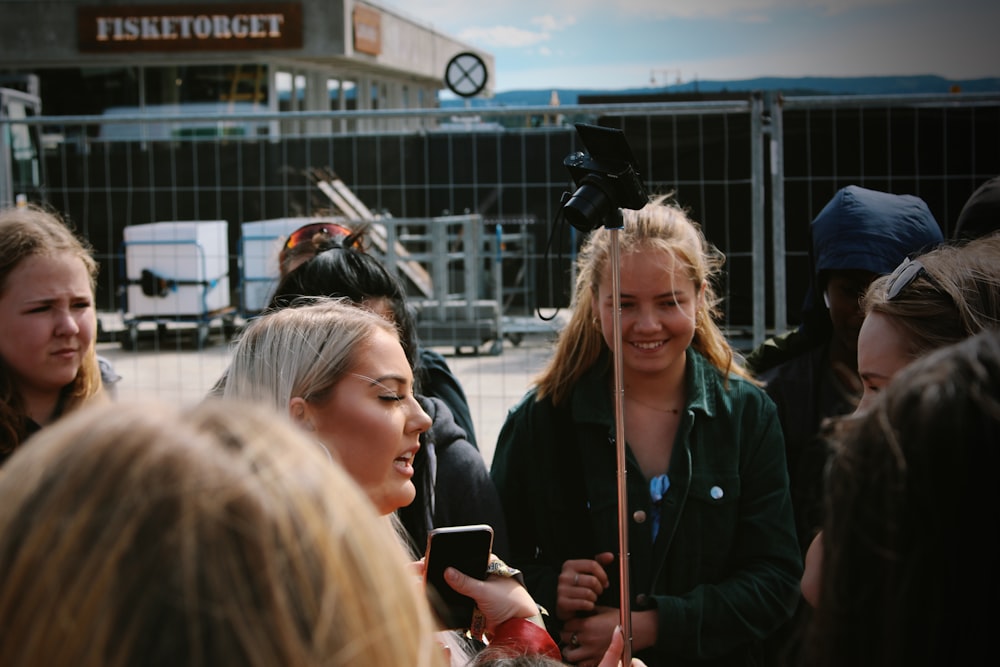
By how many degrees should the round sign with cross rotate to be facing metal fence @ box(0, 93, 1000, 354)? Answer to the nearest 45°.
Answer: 0° — it already faces it

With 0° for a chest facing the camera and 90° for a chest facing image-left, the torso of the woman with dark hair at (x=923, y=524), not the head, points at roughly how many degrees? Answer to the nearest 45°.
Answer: approximately 135°

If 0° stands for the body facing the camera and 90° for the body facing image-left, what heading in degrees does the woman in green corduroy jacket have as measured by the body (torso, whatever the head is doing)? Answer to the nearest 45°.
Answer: approximately 0°

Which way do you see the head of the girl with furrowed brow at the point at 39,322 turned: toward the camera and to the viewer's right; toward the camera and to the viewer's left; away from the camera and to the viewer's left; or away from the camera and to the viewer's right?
toward the camera and to the viewer's right

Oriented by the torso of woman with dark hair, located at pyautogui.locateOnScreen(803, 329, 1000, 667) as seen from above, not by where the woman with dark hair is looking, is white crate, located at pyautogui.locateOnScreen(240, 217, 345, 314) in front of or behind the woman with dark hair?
in front

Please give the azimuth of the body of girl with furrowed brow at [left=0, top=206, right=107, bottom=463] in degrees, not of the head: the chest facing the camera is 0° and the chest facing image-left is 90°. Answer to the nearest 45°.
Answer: approximately 315°

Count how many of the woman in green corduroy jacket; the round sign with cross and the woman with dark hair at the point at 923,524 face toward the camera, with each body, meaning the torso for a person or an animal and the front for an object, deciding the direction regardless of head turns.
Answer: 2

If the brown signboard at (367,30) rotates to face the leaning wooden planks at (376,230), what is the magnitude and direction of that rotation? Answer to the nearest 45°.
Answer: approximately 45° to its right
